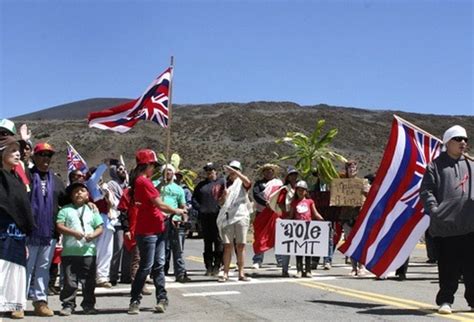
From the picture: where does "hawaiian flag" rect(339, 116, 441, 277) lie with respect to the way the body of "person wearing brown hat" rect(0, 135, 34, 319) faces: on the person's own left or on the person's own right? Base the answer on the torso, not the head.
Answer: on the person's own left

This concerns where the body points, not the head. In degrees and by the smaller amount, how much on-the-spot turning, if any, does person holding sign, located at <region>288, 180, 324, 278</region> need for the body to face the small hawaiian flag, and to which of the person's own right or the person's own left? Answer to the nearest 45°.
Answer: approximately 90° to the person's own right

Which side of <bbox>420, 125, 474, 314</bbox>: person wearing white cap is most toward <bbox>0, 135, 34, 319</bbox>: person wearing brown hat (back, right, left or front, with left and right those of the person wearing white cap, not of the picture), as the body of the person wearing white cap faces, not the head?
right

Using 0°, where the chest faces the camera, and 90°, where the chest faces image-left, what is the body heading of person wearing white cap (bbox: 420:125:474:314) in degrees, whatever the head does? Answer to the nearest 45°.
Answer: approximately 315°

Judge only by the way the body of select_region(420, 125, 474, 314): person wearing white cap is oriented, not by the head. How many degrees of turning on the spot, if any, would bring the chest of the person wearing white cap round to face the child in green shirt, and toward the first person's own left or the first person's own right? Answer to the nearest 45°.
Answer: approximately 135° to the first person's own right

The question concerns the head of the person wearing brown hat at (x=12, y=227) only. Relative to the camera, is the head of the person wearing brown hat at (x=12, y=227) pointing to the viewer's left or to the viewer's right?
to the viewer's right

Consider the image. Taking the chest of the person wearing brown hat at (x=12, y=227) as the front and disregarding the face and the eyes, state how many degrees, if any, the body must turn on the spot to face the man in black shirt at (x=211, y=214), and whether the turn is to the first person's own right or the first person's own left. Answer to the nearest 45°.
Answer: approximately 90° to the first person's own left

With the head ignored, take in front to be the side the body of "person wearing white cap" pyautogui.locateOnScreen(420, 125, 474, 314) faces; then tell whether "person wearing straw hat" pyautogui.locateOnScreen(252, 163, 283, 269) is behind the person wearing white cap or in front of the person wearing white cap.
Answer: behind
